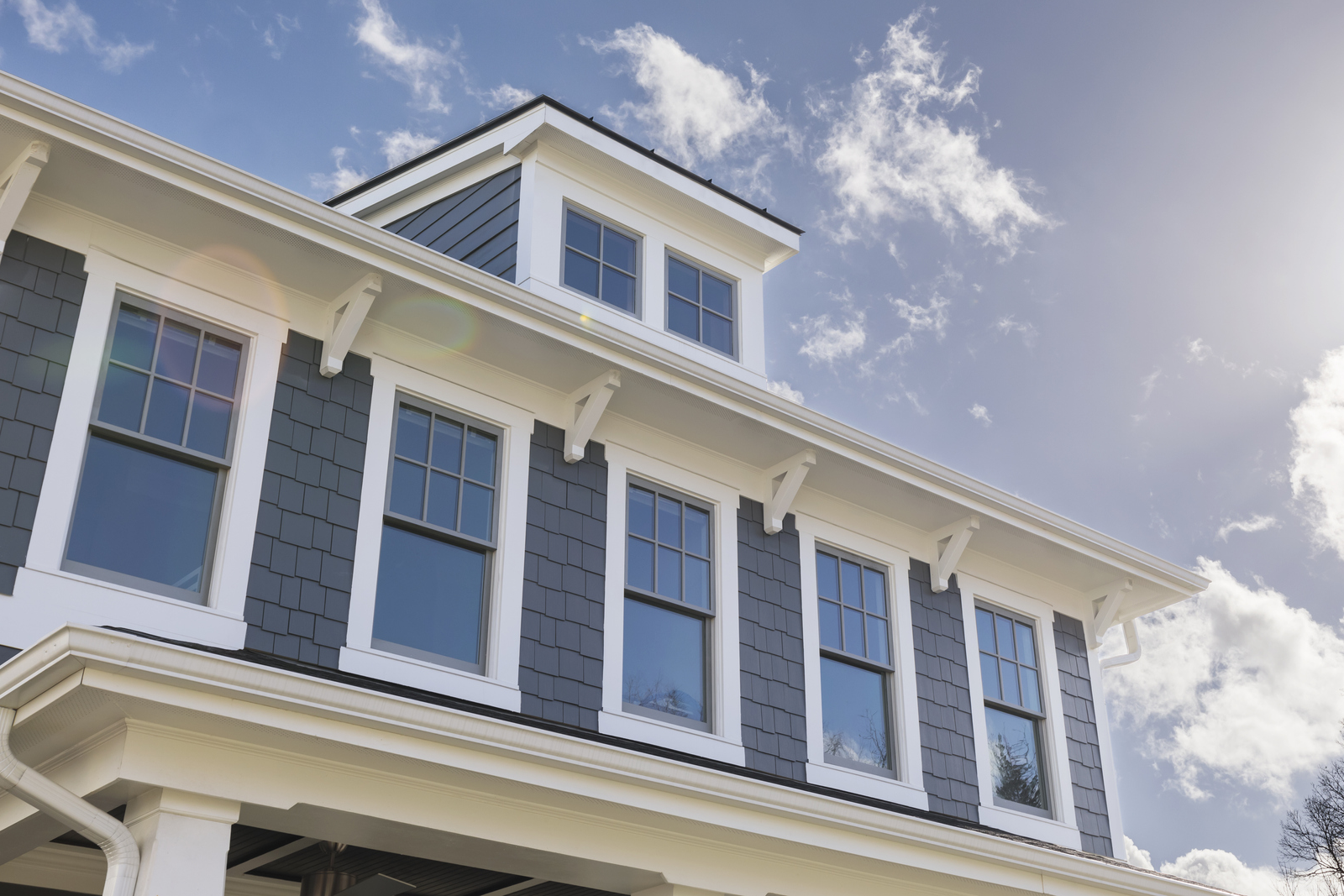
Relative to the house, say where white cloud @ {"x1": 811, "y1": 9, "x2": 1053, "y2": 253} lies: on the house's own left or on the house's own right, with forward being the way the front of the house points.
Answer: on the house's own left
